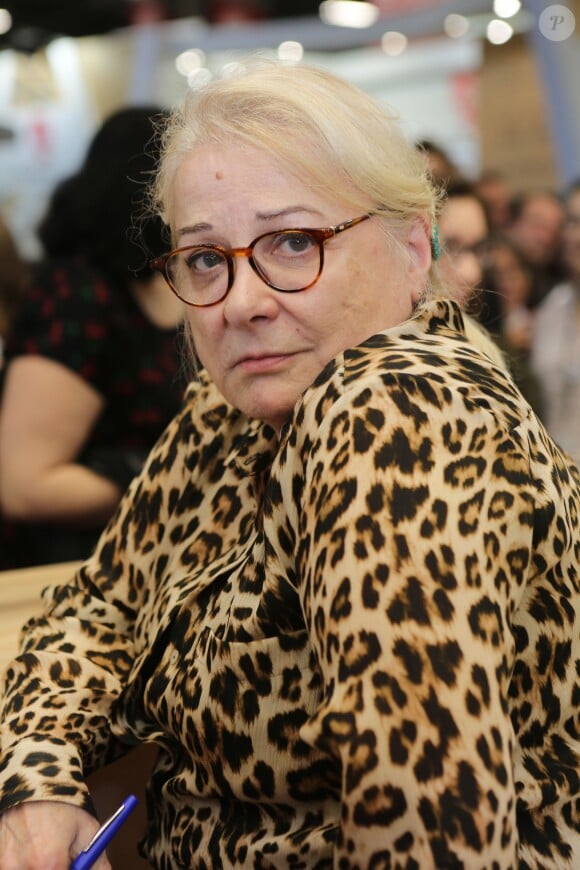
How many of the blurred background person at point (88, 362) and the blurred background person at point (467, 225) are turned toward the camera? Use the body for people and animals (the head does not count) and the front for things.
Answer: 1

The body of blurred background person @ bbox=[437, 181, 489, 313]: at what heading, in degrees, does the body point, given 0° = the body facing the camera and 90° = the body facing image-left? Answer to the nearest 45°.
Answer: approximately 0°

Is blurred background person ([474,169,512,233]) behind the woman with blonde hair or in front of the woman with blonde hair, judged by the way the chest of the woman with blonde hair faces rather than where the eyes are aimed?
behind

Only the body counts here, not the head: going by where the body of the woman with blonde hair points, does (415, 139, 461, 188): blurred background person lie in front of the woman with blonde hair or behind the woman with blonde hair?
behind
